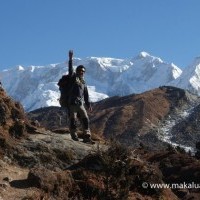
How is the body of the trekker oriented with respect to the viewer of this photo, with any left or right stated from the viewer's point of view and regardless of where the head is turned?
facing the viewer and to the right of the viewer
